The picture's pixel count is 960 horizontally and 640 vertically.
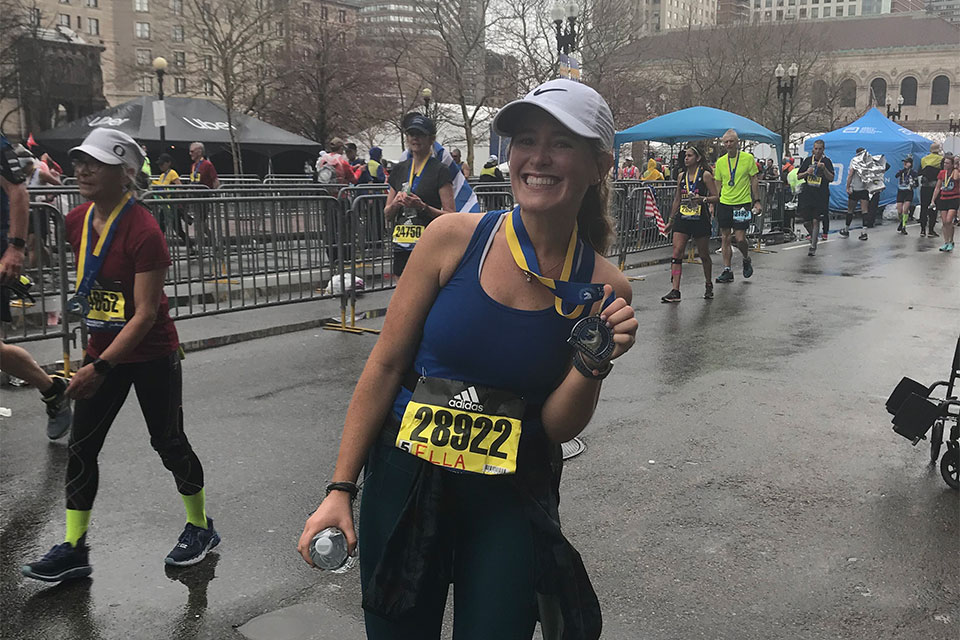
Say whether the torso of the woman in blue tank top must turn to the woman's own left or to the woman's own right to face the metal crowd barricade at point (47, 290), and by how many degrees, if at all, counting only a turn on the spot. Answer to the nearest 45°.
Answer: approximately 135° to the woman's own right

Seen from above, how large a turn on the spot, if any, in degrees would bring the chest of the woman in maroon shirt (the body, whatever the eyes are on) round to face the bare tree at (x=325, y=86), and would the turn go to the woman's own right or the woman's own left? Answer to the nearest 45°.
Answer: approximately 135° to the woman's own right

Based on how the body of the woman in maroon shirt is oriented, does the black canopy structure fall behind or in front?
behind

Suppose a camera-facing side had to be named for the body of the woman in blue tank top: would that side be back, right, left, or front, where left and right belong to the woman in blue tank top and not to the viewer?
front

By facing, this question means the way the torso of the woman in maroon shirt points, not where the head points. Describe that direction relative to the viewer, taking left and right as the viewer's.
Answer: facing the viewer and to the left of the viewer

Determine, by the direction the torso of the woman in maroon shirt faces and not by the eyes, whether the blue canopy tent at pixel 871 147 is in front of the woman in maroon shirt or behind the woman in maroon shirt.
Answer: behind

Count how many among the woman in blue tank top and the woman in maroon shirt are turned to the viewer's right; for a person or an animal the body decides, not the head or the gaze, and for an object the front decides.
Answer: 0

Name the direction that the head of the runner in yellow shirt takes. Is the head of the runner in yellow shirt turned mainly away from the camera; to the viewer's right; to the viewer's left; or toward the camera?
toward the camera

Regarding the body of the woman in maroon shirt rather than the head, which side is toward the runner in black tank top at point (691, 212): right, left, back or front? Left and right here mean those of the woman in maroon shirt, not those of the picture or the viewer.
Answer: back

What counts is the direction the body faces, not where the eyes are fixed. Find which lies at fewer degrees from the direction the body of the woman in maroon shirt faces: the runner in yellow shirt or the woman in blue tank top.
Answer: the woman in blue tank top

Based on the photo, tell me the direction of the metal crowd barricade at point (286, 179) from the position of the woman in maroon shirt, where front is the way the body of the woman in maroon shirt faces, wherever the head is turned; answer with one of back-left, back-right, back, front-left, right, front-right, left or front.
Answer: back-right

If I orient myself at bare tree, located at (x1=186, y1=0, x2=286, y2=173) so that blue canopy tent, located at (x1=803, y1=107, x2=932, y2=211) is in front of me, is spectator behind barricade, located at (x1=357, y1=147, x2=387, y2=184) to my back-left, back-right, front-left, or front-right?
front-right

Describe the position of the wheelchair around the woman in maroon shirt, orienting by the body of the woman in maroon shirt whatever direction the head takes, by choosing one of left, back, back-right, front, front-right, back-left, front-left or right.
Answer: back-left

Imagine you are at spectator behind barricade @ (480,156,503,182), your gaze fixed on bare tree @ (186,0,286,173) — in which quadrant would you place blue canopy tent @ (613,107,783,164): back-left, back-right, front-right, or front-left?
back-right
